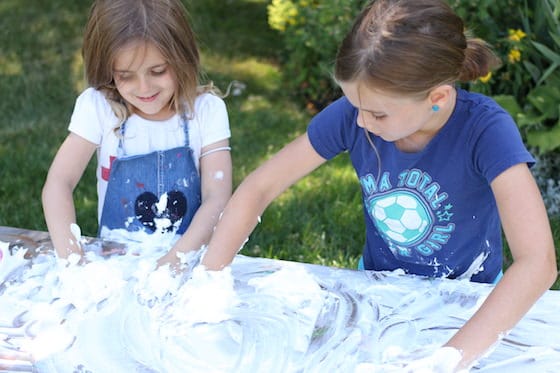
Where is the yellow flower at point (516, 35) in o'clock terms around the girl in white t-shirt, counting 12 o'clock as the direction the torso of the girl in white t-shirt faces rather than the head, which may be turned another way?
The yellow flower is roughly at 8 o'clock from the girl in white t-shirt.

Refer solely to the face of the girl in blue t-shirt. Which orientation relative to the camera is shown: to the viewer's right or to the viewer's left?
to the viewer's left

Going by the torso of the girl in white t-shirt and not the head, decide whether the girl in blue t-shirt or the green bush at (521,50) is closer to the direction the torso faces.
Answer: the girl in blue t-shirt

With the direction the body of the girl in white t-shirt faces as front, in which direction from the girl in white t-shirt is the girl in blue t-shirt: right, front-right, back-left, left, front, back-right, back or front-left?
front-left

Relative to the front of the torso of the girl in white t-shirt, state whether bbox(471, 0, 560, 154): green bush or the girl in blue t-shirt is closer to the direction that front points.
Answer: the girl in blue t-shirt

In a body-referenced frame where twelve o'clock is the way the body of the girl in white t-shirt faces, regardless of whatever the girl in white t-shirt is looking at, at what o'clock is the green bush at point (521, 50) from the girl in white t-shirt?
The green bush is roughly at 8 o'clock from the girl in white t-shirt.

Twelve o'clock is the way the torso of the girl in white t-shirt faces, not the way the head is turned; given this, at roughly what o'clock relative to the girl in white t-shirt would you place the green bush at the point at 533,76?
The green bush is roughly at 8 o'clock from the girl in white t-shirt.

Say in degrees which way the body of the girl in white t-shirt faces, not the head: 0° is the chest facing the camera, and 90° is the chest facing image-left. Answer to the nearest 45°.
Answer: approximately 0°

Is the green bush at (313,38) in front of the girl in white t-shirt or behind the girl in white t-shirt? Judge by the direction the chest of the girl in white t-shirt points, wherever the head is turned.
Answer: behind

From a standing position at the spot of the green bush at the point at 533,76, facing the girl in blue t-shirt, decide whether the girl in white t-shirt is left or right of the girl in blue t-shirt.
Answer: right

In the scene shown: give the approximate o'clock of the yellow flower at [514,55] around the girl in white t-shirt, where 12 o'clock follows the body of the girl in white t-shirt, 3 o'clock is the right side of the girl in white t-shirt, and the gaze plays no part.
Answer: The yellow flower is roughly at 8 o'clock from the girl in white t-shirt.
